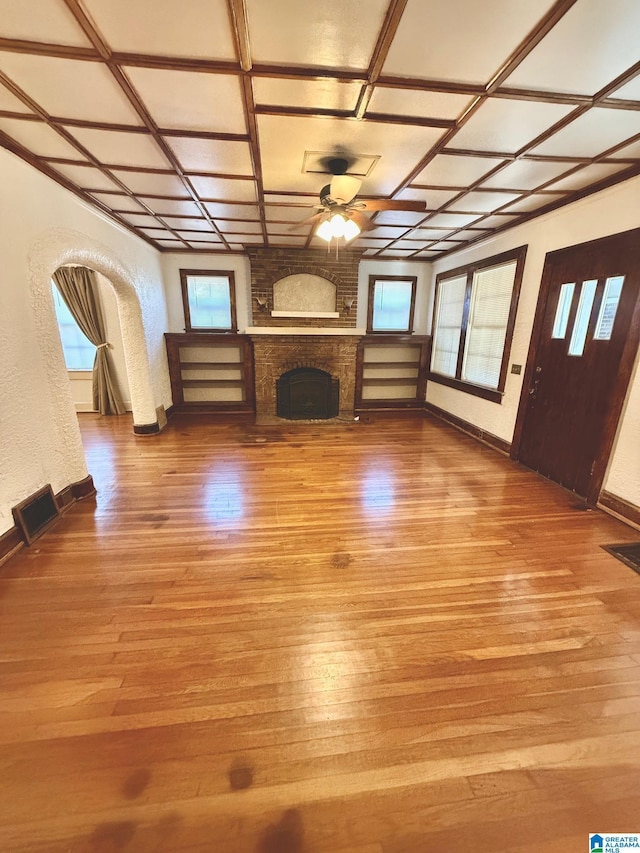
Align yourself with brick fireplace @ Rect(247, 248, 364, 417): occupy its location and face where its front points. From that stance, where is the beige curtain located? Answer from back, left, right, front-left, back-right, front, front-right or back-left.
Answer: right

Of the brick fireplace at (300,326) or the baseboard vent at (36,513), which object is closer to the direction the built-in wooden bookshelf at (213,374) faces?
the baseboard vent

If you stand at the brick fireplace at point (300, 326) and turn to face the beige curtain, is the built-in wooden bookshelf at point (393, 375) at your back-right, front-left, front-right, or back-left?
back-right

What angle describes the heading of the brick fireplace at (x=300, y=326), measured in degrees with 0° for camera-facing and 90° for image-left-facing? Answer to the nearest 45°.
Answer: approximately 0°

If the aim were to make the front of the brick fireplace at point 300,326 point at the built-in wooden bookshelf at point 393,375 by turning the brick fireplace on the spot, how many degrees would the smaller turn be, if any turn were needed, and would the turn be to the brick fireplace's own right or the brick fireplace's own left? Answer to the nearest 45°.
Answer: approximately 90° to the brick fireplace's own left

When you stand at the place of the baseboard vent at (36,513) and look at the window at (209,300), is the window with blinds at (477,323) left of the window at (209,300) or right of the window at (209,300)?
right

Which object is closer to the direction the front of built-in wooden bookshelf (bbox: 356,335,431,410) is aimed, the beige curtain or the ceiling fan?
the ceiling fan
